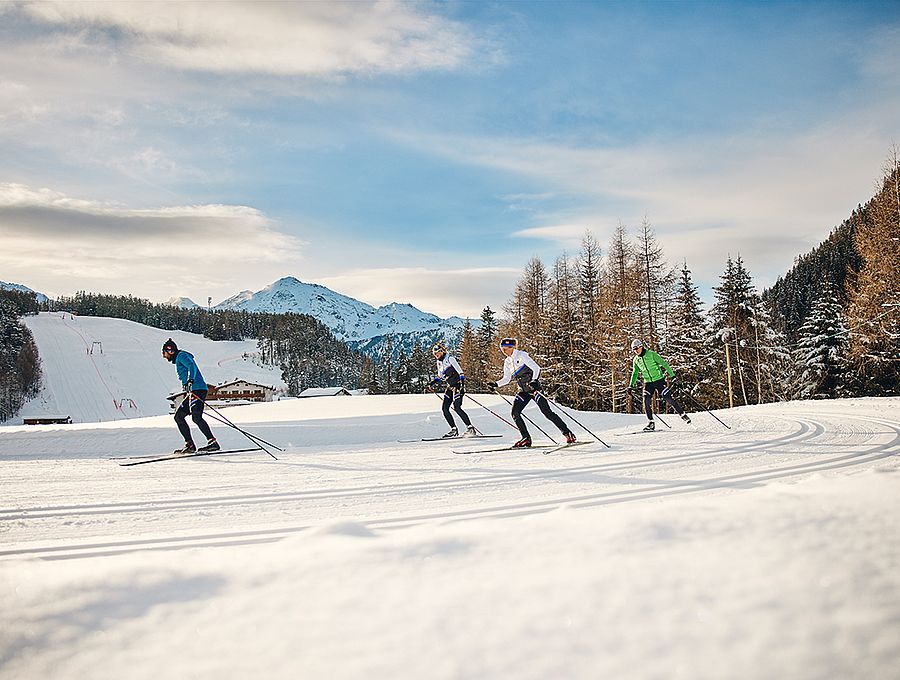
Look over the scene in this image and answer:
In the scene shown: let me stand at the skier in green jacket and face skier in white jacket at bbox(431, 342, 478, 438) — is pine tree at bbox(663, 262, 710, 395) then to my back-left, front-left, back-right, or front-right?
back-right

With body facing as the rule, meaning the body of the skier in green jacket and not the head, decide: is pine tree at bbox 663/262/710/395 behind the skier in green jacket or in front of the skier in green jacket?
behind

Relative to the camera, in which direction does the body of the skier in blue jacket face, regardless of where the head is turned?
to the viewer's left

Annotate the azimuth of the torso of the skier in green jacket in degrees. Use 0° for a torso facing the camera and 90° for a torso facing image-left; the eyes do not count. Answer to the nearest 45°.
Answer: approximately 45°

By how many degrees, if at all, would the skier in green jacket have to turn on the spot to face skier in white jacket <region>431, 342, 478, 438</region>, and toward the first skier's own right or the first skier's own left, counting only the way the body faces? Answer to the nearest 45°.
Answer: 0° — they already face them

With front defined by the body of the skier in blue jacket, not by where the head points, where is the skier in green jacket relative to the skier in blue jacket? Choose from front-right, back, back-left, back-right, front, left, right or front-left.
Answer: back
